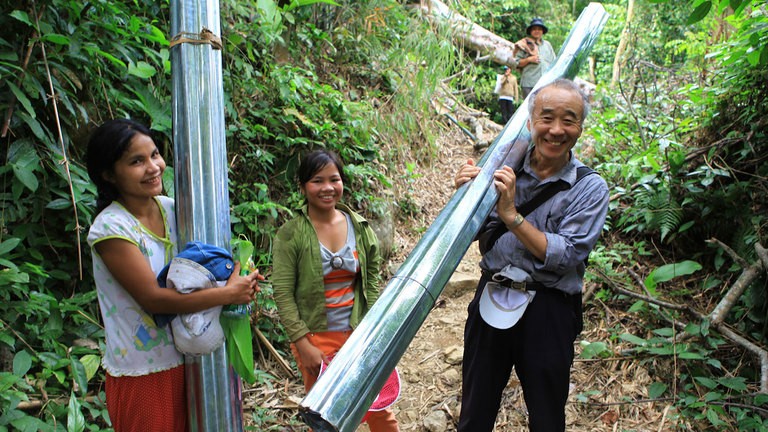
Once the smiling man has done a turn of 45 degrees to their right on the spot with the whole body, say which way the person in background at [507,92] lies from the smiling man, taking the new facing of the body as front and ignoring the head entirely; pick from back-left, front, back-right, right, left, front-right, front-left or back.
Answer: right

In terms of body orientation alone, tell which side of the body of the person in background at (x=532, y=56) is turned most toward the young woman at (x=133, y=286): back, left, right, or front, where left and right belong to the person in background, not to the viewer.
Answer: front

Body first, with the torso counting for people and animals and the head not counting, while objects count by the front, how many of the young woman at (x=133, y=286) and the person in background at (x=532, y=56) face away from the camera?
0

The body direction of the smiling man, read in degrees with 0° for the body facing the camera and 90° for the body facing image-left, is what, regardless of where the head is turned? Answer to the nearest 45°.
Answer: approximately 45°

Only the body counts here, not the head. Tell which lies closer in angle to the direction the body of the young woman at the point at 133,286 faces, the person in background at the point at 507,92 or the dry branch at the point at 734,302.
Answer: the dry branch

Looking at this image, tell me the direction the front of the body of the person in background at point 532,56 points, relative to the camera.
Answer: toward the camera

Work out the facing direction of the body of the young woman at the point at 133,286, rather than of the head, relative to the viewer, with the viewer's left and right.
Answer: facing the viewer and to the right of the viewer

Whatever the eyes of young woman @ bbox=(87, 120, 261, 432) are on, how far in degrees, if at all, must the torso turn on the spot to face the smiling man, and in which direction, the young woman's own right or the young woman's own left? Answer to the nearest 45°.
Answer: approximately 45° to the young woman's own left

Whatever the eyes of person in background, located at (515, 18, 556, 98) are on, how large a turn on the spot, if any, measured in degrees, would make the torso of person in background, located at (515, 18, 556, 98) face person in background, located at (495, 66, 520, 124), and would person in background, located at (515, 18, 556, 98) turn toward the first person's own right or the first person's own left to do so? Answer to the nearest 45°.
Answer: approximately 135° to the first person's own right

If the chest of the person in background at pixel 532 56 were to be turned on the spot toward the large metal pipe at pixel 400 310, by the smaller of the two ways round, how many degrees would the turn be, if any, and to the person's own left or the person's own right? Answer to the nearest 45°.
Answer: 0° — they already face it
